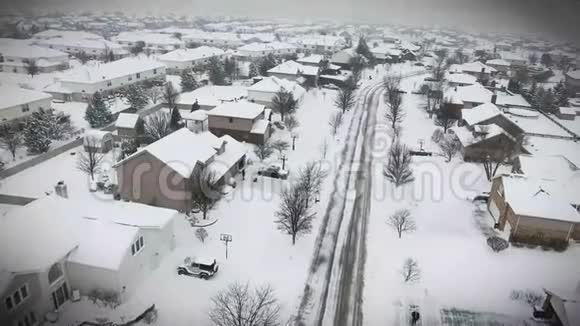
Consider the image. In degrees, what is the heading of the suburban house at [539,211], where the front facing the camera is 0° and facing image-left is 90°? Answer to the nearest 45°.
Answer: approximately 90°

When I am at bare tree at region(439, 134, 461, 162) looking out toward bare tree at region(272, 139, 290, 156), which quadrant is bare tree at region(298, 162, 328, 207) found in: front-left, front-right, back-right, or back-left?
front-left

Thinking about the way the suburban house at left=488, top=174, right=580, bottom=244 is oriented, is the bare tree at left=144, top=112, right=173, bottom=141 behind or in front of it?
in front

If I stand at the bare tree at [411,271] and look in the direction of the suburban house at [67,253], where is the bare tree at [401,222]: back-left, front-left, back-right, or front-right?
back-right

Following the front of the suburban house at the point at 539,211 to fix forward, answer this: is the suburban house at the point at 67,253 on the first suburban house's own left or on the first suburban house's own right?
on the first suburban house's own left

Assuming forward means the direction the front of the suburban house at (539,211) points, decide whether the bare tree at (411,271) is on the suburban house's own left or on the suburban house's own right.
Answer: on the suburban house's own left
